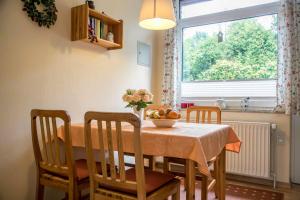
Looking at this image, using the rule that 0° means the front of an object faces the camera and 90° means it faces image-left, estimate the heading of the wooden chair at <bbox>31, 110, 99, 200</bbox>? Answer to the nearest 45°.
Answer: approximately 225°

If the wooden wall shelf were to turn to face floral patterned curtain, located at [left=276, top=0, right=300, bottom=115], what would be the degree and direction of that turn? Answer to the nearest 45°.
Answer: approximately 45° to its left

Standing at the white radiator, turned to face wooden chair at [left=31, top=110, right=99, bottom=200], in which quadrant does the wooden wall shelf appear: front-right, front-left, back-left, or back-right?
front-right

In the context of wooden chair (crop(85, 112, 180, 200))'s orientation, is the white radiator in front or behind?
in front

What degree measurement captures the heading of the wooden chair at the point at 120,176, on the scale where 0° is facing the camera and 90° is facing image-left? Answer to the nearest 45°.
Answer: approximately 225°

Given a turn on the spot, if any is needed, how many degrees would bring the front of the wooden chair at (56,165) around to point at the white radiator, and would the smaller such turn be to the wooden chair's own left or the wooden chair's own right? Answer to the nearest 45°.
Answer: approximately 45° to the wooden chair's own right

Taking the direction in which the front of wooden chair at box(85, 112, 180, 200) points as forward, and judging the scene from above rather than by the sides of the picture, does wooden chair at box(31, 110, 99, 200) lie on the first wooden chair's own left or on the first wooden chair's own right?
on the first wooden chair's own left

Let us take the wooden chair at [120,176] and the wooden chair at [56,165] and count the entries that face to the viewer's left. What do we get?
0

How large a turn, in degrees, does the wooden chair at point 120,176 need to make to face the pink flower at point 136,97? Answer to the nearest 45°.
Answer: approximately 45° to its left

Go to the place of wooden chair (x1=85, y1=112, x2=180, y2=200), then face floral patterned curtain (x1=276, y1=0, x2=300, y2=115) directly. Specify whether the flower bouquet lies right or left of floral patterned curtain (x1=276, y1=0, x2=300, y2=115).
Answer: left

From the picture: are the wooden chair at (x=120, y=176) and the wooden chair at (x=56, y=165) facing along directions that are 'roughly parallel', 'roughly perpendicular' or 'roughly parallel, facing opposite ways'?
roughly parallel

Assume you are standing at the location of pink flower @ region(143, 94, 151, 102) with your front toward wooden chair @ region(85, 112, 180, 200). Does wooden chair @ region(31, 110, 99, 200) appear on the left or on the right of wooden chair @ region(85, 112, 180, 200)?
right

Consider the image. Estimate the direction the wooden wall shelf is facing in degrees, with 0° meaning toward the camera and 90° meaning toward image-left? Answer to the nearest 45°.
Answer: approximately 315°

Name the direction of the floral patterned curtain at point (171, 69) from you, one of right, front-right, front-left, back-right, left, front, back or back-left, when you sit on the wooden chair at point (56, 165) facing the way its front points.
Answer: front

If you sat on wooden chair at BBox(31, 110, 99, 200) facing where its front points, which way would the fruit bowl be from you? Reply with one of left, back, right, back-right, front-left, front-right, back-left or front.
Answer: front-right

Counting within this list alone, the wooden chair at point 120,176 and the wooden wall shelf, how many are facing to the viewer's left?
0

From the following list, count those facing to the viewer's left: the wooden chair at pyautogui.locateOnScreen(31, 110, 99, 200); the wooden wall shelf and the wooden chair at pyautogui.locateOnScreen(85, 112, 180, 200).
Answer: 0
